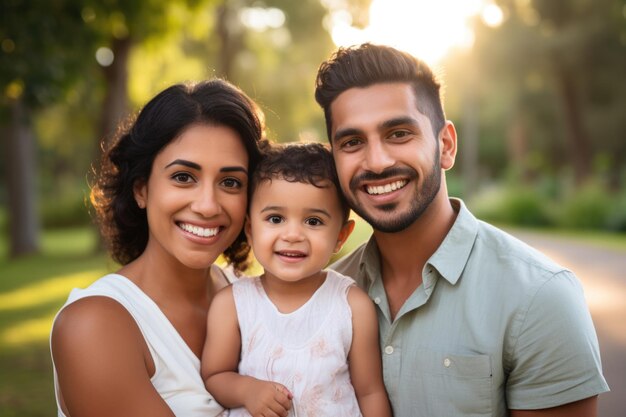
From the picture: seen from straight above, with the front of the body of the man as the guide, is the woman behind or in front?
in front

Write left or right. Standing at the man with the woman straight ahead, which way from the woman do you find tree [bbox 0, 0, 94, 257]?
right

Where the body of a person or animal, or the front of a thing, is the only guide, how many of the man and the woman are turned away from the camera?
0

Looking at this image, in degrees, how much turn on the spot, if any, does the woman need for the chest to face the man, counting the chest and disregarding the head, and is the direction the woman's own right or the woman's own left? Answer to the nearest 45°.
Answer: approximately 45° to the woman's own left

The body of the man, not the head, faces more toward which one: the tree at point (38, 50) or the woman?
the woman

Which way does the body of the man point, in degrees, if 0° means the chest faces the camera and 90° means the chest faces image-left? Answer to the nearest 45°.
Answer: approximately 45°

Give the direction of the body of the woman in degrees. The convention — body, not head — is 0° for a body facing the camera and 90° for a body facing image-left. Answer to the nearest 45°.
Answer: approximately 315°

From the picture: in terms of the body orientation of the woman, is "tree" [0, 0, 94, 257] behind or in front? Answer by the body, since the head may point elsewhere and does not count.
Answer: behind

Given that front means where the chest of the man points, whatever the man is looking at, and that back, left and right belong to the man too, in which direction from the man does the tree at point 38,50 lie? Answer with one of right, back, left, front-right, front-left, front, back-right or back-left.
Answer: right
